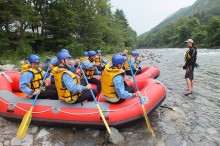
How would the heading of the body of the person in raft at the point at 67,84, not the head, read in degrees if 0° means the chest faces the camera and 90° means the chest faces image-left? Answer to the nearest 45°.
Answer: approximately 270°

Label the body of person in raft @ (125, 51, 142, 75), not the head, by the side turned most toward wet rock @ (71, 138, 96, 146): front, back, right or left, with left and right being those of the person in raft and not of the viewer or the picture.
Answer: right

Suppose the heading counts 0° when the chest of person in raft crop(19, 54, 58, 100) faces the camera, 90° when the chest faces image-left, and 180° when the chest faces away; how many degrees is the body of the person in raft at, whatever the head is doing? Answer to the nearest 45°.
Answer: approximately 315°

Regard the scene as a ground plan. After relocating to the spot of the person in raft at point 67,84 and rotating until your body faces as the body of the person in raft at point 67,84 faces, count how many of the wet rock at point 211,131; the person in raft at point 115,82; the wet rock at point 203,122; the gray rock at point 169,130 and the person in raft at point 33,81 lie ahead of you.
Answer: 4

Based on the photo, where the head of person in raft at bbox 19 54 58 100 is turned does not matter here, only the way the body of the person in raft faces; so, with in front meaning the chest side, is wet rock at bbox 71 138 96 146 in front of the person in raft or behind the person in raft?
in front

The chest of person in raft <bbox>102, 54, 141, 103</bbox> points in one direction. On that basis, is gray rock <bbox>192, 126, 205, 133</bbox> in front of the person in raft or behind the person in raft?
in front

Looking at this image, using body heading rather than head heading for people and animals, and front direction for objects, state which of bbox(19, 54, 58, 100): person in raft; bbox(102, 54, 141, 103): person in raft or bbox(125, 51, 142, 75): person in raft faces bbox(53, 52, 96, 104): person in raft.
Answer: bbox(19, 54, 58, 100): person in raft

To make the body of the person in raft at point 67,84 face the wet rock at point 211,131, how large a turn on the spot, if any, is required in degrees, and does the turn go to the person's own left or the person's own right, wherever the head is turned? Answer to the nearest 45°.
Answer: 0° — they already face it
